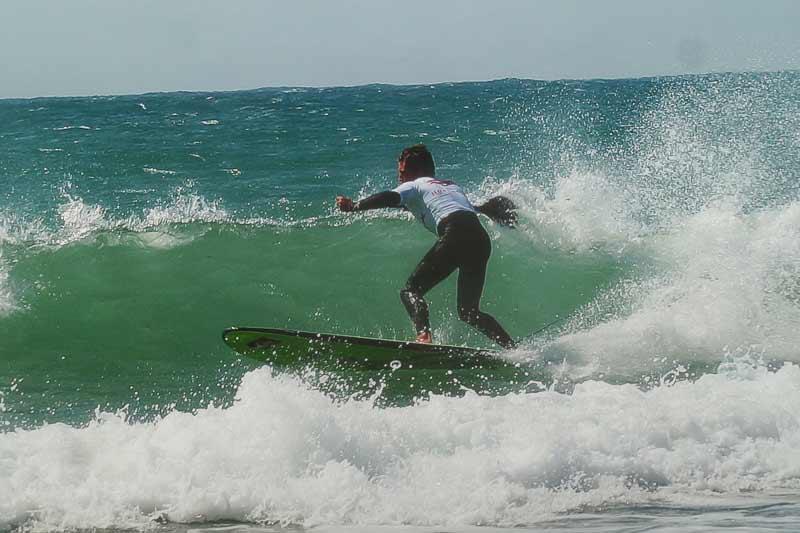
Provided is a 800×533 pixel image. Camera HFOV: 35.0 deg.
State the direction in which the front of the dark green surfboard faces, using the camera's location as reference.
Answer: facing to the left of the viewer

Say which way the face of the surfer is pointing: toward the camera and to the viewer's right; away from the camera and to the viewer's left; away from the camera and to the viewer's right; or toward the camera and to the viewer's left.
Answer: away from the camera and to the viewer's left

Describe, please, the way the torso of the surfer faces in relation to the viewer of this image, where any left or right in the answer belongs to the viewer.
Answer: facing away from the viewer and to the left of the viewer
